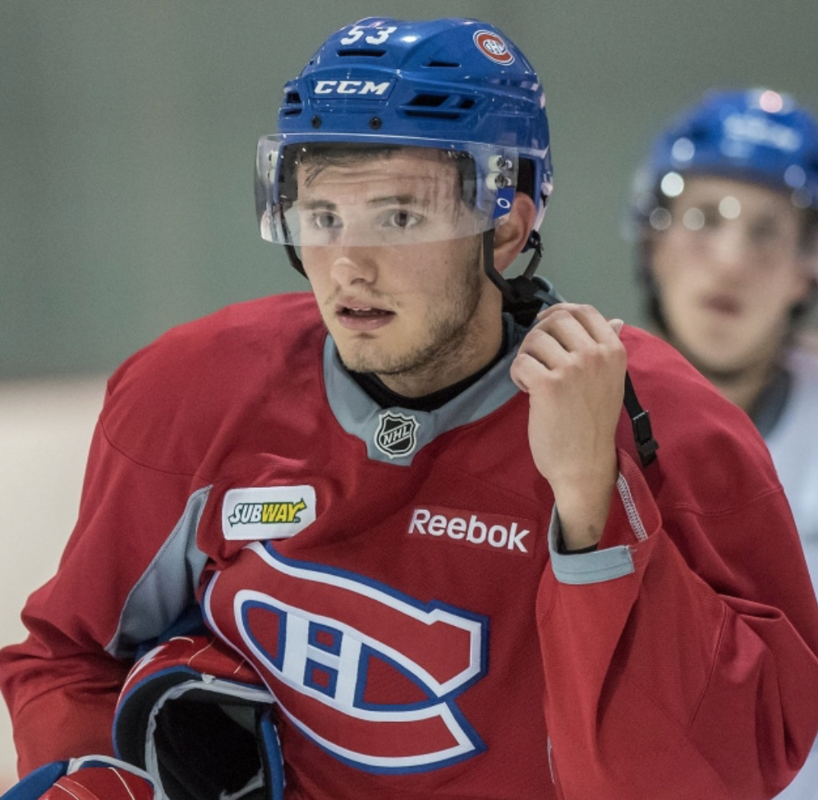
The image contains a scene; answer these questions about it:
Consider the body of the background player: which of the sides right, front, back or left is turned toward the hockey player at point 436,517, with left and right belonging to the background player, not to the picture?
front

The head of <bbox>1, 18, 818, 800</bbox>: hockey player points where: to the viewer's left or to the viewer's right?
to the viewer's left

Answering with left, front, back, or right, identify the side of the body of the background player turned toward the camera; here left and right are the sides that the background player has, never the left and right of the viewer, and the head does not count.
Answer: front
